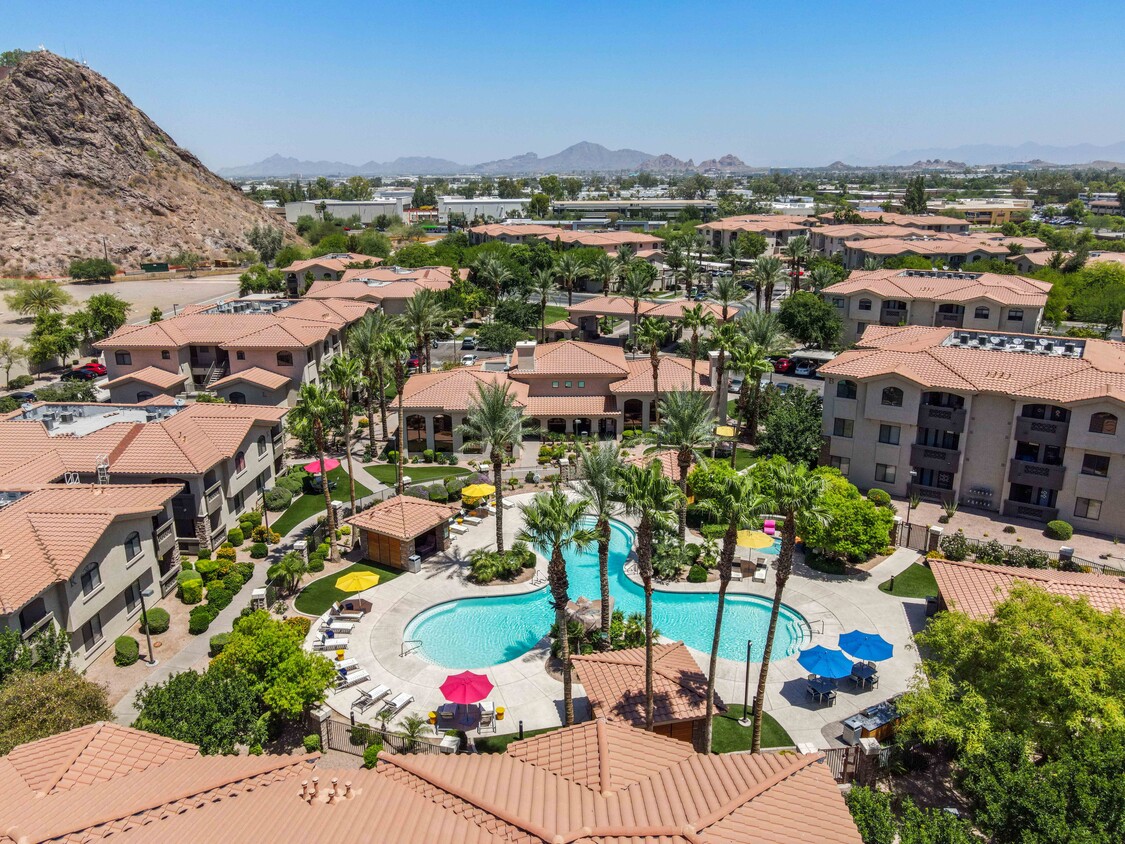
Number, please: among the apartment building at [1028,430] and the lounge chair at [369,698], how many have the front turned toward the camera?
1

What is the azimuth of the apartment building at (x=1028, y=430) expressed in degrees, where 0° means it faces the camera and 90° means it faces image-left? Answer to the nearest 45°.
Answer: approximately 0°

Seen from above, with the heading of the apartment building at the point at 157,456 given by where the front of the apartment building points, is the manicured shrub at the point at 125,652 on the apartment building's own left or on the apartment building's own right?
on the apartment building's own right

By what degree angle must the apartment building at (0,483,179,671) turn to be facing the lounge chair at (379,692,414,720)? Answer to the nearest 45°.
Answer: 0° — it already faces it

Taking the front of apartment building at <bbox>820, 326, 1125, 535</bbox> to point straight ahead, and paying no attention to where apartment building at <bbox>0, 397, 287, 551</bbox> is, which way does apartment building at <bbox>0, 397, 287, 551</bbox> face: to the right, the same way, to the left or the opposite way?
to the left
